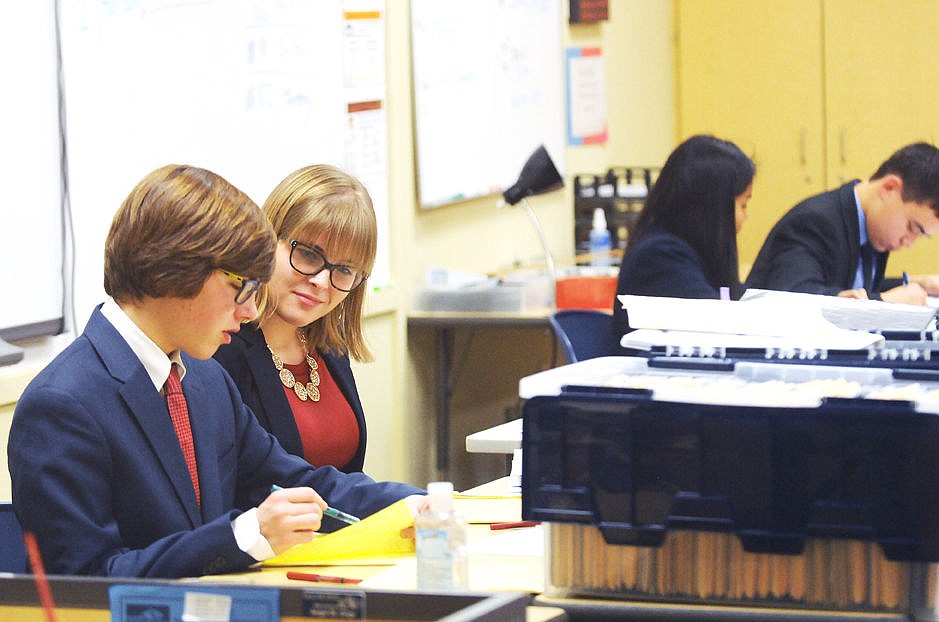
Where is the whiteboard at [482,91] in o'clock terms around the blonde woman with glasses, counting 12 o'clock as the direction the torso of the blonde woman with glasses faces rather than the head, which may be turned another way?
The whiteboard is roughly at 8 o'clock from the blonde woman with glasses.

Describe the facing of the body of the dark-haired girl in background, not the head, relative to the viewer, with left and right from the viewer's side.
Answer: facing to the right of the viewer

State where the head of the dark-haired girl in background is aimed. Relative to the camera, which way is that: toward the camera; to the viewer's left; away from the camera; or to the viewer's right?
to the viewer's right

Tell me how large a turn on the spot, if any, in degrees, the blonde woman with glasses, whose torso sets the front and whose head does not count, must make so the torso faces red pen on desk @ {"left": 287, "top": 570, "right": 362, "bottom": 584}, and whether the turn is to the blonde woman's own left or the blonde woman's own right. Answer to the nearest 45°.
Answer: approximately 45° to the blonde woman's own right

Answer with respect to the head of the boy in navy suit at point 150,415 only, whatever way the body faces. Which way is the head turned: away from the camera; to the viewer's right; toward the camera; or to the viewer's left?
to the viewer's right

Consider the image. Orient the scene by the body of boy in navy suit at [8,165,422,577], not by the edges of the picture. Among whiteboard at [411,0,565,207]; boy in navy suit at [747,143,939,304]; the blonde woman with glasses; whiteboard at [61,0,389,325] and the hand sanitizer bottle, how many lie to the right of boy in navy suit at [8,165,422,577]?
0

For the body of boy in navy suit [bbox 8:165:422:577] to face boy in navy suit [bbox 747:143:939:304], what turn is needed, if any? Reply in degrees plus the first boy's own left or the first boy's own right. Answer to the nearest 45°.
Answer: approximately 90° to the first boy's own left

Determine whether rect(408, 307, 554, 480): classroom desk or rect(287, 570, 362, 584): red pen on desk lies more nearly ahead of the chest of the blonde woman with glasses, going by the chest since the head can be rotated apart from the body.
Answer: the red pen on desk

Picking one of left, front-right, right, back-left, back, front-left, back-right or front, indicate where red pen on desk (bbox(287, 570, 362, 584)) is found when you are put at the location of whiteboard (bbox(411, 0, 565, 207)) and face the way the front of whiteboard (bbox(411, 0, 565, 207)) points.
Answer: front-right

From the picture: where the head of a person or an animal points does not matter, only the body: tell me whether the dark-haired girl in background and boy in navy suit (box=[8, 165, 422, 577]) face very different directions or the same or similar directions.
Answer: same or similar directions
